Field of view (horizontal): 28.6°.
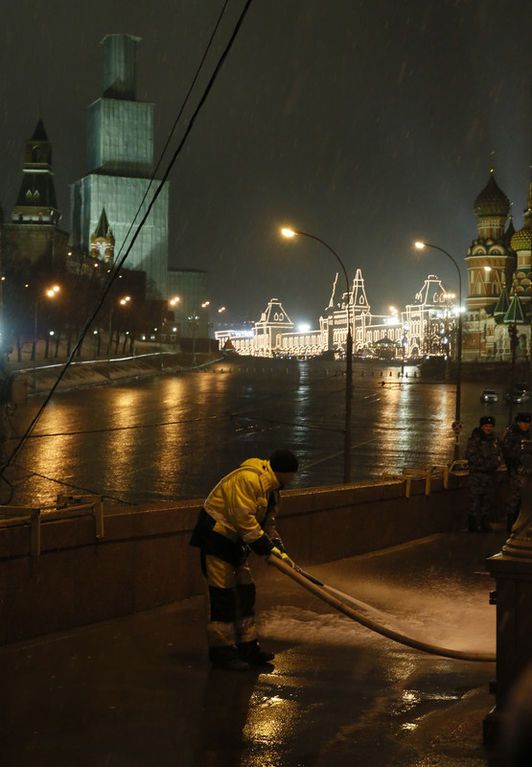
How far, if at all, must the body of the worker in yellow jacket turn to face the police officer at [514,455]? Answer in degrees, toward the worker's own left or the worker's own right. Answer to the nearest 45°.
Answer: approximately 45° to the worker's own left

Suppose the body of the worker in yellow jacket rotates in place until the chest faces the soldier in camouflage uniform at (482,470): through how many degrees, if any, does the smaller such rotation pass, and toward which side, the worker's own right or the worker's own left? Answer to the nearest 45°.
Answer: approximately 45° to the worker's own left

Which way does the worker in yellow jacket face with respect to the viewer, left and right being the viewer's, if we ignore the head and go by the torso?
facing to the right of the viewer
